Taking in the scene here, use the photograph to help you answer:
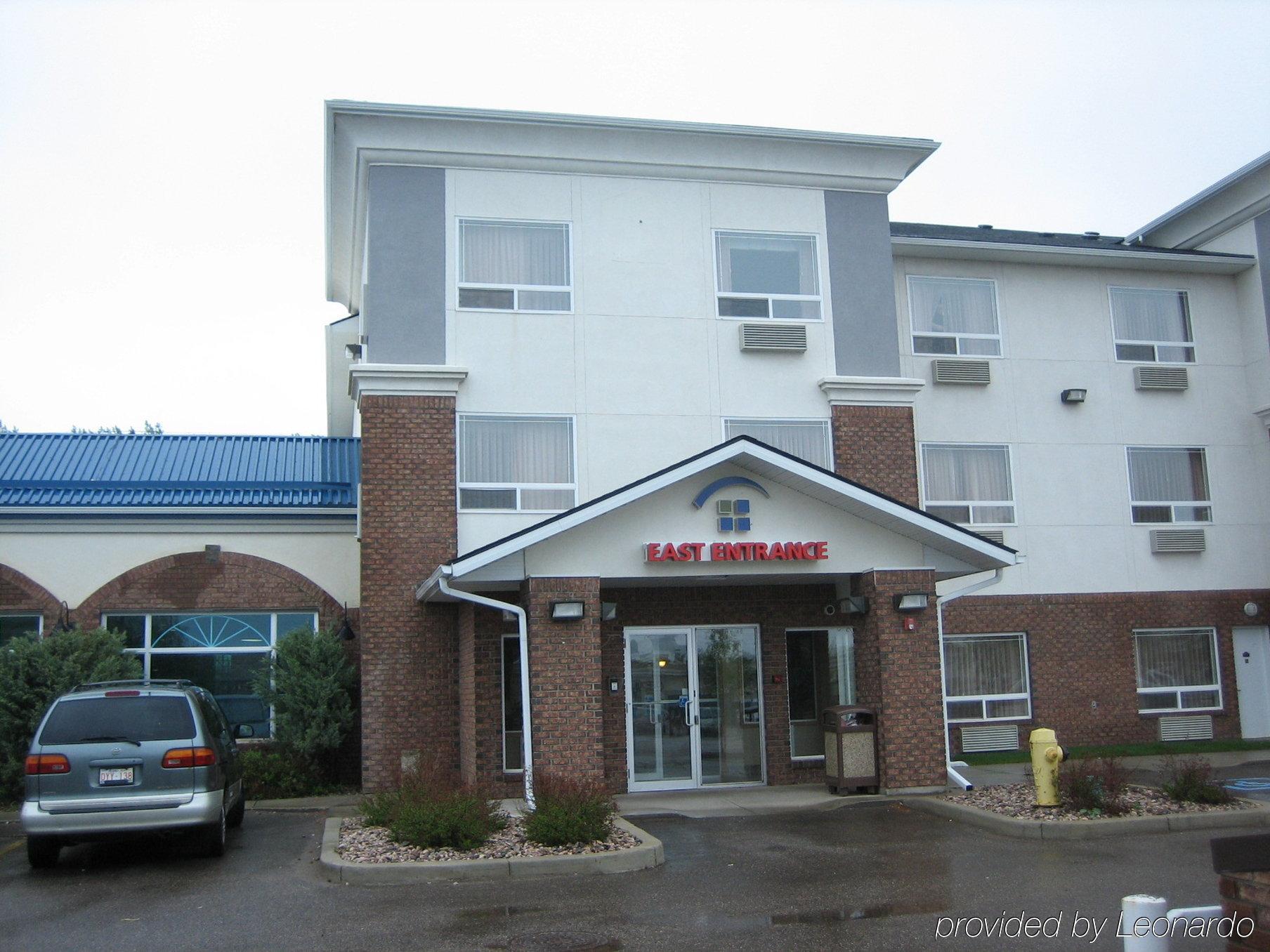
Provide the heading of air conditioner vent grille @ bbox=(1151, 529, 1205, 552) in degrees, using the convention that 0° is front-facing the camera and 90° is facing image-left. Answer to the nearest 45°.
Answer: approximately 0°

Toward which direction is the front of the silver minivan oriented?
away from the camera

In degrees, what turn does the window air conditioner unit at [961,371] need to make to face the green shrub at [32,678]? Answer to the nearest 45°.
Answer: approximately 45° to its right

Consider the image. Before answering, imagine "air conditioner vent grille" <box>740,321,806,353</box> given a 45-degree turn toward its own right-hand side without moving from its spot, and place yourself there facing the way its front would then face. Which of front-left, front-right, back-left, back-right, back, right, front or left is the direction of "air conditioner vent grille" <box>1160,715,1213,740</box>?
back

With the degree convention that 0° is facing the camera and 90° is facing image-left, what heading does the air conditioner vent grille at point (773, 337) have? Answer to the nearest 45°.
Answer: approximately 0°

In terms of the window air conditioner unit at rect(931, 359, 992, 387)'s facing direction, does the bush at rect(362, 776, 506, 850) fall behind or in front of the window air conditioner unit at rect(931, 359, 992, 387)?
in front

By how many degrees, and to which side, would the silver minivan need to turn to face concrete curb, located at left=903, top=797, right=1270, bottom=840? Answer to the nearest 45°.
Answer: approximately 90° to its right
